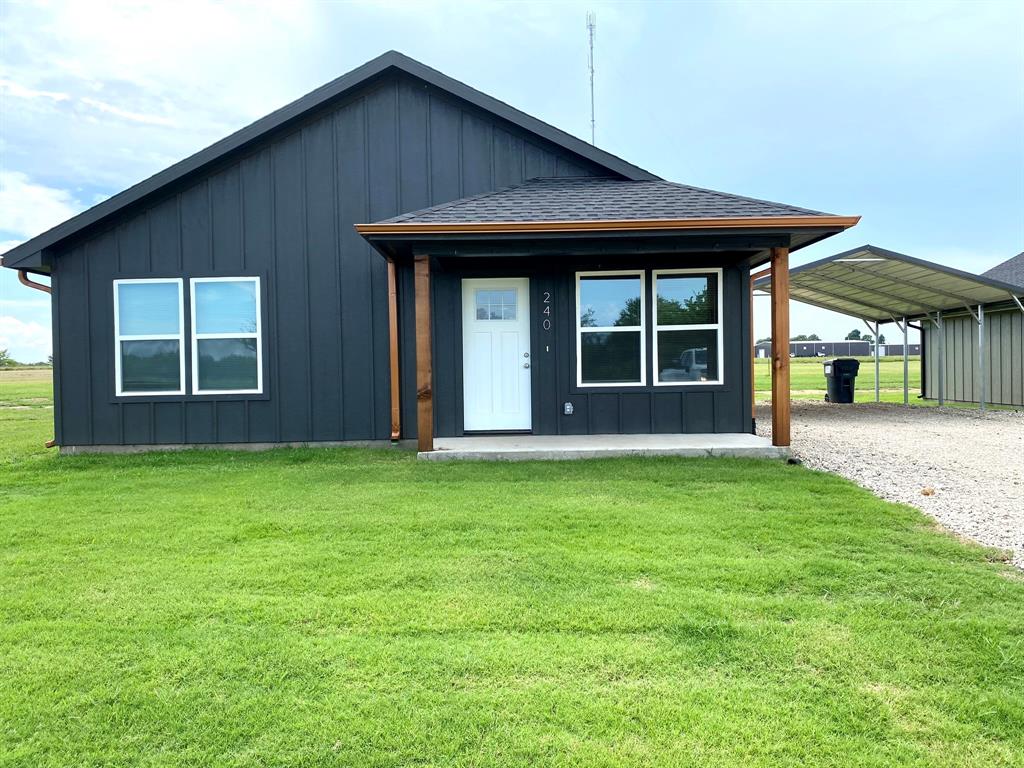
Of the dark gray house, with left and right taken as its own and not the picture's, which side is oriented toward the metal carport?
left

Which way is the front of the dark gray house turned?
toward the camera

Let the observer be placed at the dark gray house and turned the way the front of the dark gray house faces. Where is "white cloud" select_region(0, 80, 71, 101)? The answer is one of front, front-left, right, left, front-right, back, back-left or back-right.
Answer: back-right

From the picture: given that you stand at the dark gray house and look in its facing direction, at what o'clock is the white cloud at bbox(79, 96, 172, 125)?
The white cloud is roughly at 5 o'clock from the dark gray house.

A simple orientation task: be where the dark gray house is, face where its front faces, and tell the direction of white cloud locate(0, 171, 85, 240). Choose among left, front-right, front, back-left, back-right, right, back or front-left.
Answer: back-right

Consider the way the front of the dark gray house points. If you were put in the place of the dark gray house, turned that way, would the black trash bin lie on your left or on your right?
on your left
